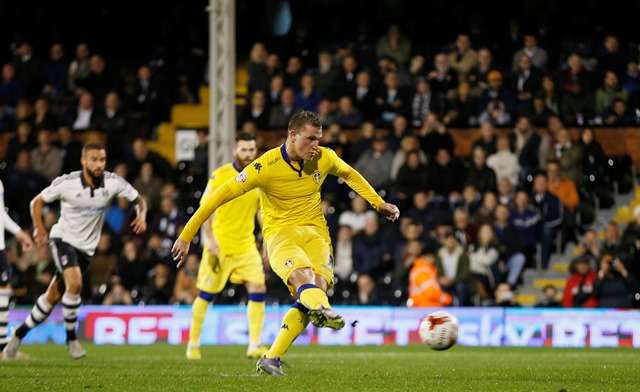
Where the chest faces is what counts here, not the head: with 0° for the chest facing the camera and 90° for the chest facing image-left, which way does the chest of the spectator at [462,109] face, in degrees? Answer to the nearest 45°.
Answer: approximately 0°

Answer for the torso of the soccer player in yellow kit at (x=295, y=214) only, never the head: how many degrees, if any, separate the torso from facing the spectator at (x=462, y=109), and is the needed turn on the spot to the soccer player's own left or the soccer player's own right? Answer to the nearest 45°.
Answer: approximately 135° to the soccer player's own left

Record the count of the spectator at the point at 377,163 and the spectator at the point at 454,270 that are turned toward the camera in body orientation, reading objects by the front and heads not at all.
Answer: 2
